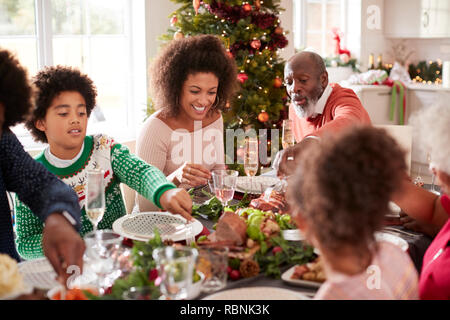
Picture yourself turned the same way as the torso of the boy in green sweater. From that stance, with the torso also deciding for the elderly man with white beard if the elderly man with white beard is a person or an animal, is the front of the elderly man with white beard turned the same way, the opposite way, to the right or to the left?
to the right

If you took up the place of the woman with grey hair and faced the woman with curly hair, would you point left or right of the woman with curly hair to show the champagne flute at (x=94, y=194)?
left

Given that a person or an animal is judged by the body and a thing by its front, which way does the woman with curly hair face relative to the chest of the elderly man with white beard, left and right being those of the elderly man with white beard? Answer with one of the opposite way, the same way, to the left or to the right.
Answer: to the left

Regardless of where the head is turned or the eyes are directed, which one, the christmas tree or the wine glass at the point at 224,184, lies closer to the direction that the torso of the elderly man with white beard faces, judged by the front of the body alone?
the wine glass

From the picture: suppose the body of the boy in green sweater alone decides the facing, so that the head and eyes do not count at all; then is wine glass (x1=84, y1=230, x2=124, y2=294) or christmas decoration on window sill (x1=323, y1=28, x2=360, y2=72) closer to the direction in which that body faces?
the wine glass

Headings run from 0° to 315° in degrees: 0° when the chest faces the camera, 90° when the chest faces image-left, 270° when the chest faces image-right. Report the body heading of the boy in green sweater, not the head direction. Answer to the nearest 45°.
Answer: approximately 315°

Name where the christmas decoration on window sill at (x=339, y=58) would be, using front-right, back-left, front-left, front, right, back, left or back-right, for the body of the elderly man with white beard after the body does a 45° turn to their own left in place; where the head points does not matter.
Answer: back

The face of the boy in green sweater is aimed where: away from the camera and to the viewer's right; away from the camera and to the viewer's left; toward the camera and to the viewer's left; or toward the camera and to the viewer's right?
toward the camera and to the viewer's right

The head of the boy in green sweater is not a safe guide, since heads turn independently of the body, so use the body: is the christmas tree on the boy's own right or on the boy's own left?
on the boy's own left

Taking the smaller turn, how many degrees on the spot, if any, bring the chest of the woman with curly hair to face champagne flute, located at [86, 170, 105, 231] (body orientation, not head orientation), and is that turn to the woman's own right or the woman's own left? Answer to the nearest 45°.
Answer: approximately 45° to the woman's own right
